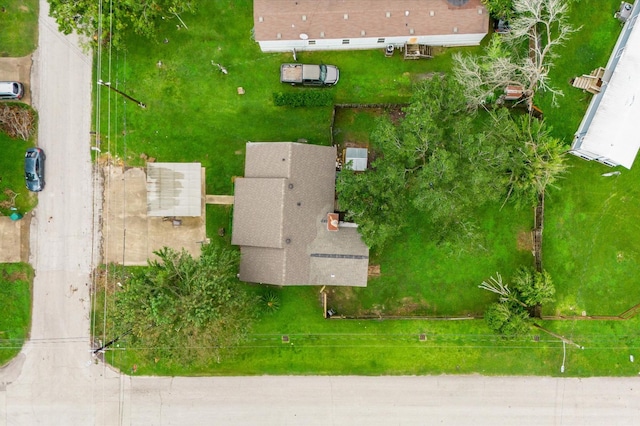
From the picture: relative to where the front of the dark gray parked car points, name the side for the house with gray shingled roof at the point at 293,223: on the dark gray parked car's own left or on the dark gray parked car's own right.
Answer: on the dark gray parked car's own left

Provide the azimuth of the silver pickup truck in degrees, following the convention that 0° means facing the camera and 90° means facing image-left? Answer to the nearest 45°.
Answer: approximately 270°

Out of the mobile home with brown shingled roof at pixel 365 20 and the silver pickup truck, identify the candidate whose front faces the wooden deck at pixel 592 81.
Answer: the silver pickup truck

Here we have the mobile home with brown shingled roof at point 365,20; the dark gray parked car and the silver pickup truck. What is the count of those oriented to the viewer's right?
1

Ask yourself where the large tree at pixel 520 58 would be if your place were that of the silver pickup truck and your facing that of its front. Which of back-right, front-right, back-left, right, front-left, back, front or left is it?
front

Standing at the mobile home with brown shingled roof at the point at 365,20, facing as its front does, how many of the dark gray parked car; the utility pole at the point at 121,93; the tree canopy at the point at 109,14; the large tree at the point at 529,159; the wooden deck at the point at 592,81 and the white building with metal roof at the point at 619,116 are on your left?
3
